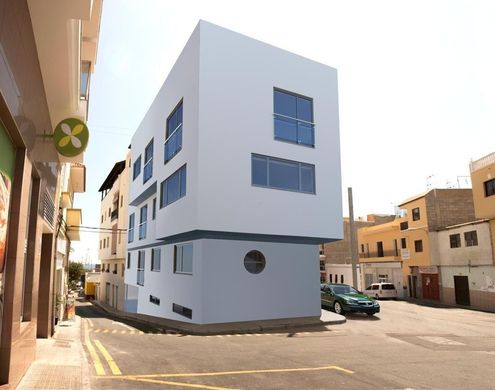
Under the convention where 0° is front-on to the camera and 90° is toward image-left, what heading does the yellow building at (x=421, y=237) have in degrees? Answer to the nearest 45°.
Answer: approximately 45°

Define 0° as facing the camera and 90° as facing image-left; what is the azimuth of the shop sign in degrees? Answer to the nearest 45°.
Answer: approximately 0°

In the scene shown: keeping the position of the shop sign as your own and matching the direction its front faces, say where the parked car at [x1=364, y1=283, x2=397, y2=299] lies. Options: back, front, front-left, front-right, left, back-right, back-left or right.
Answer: back-left

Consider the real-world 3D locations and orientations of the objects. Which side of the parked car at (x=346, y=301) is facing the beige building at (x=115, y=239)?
back

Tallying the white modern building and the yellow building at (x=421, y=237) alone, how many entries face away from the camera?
0

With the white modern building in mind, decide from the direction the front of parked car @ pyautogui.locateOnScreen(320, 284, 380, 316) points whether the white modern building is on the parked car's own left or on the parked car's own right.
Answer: on the parked car's own right

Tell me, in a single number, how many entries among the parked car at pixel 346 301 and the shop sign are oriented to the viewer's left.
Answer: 0

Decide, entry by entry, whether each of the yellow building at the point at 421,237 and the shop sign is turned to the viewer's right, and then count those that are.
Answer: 0

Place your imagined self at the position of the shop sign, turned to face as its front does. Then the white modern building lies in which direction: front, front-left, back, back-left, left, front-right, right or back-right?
back-left
